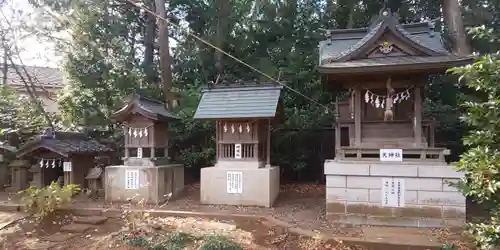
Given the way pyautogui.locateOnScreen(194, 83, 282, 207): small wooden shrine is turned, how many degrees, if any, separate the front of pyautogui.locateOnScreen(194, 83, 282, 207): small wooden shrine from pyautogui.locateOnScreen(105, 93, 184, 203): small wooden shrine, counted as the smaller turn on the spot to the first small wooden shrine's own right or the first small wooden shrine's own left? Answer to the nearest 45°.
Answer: approximately 90° to the first small wooden shrine's own right

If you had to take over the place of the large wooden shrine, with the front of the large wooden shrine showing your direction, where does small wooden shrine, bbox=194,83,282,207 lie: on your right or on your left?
on your right

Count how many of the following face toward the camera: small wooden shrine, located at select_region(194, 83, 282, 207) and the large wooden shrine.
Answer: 2

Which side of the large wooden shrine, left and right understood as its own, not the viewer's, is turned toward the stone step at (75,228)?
right

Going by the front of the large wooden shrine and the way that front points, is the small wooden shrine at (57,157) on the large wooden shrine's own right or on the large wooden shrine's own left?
on the large wooden shrine's own right

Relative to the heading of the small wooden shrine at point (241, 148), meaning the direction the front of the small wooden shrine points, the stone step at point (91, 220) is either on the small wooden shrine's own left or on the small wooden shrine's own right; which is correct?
on the small wooden shrine's own right

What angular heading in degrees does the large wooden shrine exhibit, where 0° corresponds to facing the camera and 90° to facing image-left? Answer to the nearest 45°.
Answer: approximately 0°

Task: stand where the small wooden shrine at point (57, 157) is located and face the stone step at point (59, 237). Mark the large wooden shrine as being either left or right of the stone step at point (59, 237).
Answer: left

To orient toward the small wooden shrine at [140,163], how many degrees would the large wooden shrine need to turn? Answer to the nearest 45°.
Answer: approximately 90° to its right

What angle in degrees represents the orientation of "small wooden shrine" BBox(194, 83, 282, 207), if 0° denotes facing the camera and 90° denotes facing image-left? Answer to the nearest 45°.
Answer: approximately 0°
